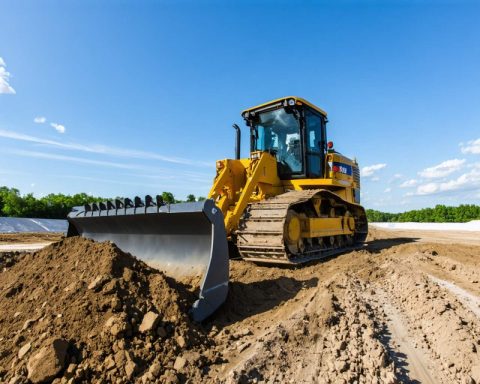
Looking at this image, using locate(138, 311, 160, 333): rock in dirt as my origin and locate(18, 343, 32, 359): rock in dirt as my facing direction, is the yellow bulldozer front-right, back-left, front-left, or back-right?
back-right

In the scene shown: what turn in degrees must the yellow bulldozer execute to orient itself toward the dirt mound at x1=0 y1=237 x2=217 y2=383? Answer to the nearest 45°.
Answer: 0° — it already faces it

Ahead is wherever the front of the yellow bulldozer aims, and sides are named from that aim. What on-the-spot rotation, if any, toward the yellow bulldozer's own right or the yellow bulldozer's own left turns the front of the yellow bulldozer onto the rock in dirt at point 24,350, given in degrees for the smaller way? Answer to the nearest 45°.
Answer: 0° — it already faces it

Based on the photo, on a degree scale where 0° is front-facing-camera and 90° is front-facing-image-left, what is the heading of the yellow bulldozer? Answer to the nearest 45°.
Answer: approximately 45°

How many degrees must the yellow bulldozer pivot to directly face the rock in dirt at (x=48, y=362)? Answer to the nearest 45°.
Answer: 0° — it already faces it
